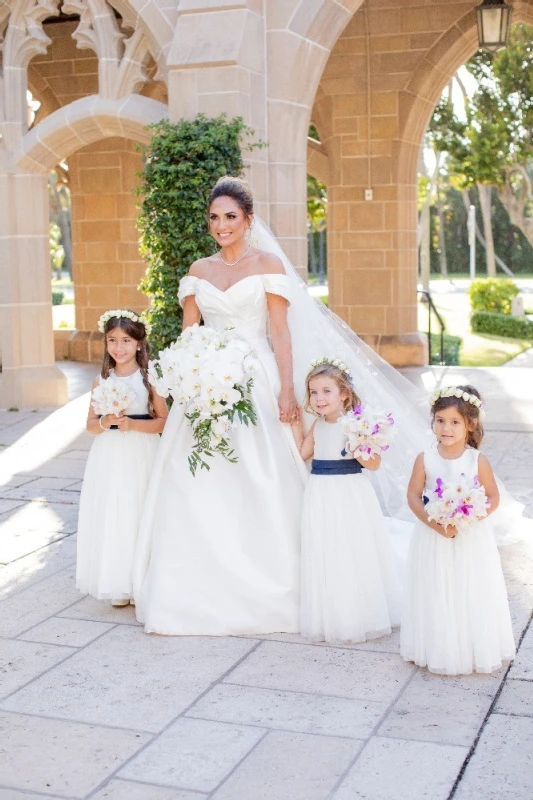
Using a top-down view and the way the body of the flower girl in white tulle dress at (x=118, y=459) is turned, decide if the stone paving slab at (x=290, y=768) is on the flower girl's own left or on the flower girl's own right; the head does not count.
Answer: on the flower girl's own left

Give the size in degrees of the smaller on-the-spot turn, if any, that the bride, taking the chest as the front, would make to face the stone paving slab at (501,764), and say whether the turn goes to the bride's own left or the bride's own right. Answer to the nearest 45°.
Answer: approximately 90° to the bride's own left

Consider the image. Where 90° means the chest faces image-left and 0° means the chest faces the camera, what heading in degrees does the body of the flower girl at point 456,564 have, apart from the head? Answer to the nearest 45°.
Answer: approximately 0°

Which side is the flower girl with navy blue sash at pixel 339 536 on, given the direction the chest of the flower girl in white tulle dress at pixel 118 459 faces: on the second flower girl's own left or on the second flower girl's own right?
on the second flower girl's own left

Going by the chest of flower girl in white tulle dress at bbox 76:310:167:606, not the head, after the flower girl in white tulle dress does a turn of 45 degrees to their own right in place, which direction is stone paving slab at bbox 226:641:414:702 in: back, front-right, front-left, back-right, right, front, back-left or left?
back-left

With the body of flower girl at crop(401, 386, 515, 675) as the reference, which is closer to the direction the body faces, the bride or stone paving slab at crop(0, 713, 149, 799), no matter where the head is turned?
the stone paving slab

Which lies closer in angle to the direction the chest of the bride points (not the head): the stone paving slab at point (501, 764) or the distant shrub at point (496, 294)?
the stone paving slab

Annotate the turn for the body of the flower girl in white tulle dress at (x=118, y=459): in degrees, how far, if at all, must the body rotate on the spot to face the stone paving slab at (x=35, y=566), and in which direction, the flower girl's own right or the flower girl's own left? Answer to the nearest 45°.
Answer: approximately 90° to the flower girl's own right

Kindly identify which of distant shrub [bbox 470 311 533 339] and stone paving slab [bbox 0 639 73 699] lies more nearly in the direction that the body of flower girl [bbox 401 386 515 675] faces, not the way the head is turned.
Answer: the stone paving slab

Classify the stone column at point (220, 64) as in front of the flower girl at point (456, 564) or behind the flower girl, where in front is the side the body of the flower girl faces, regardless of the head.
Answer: behind

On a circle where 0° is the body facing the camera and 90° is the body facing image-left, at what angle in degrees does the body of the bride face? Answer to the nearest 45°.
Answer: approximately 45°
